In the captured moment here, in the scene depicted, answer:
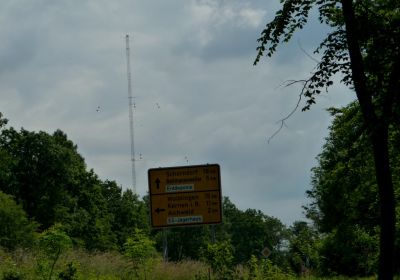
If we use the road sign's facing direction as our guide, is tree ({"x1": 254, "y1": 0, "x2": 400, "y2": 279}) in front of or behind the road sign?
in front

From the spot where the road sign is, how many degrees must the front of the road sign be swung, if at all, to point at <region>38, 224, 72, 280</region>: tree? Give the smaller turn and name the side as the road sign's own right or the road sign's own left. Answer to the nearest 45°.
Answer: approximately 45° to the road sign's own right

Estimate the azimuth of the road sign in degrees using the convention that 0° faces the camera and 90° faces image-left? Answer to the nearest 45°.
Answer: approximately 0°
